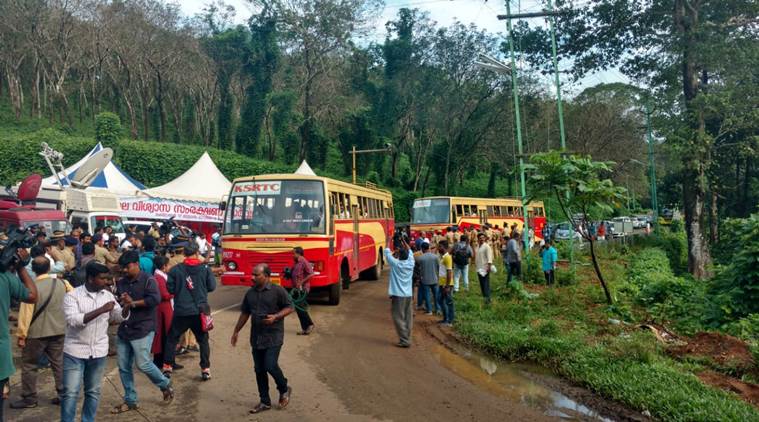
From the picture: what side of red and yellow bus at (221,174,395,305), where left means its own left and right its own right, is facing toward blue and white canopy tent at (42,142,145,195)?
right

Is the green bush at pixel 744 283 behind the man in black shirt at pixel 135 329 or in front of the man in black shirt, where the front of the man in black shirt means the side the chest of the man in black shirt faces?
behind

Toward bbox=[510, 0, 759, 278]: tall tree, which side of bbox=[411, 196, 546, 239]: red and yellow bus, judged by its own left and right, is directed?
left

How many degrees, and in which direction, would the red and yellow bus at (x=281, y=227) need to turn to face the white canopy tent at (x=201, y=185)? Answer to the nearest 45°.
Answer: approximately 135° to its right

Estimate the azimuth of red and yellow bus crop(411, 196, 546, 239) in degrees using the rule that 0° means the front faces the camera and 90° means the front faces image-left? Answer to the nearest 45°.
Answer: approximately 45°

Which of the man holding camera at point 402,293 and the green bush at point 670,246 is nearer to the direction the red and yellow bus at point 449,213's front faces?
the man holding camera

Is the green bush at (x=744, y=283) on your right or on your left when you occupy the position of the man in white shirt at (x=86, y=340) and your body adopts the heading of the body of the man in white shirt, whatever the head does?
on your left

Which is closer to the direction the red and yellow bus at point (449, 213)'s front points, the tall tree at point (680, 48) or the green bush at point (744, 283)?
the green bush
